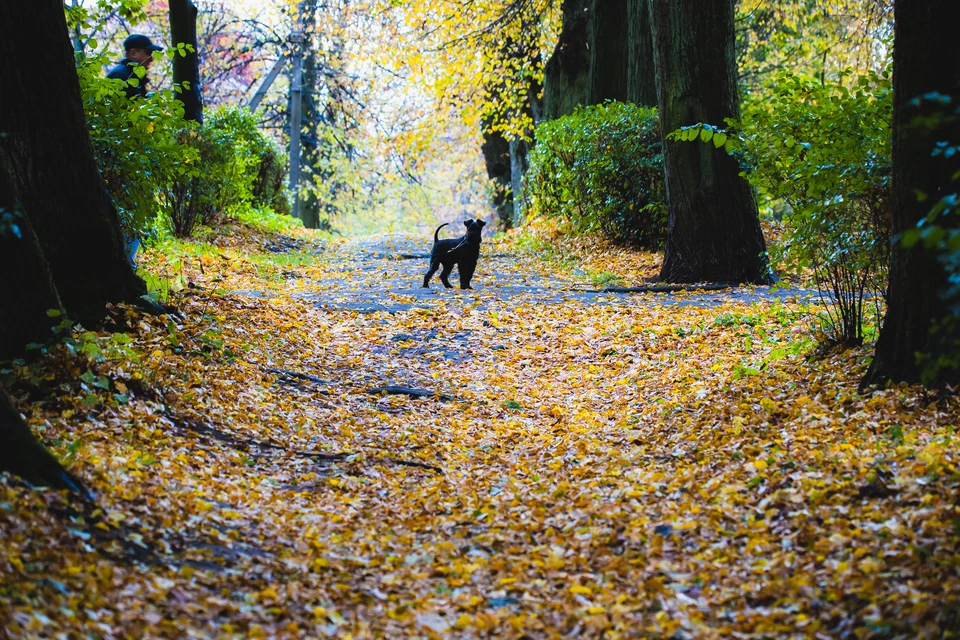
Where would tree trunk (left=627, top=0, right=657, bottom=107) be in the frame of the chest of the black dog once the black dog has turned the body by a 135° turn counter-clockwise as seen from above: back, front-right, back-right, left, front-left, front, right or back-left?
front-right

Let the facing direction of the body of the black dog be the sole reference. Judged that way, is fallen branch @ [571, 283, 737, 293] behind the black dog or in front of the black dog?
in front

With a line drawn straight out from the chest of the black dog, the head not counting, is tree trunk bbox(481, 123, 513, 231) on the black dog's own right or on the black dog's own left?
on the black dog's own left

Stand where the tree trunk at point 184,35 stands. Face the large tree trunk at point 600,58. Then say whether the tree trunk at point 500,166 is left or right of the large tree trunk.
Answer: left

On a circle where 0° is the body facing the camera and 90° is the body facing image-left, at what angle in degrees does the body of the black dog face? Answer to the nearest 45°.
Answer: approximately 315°

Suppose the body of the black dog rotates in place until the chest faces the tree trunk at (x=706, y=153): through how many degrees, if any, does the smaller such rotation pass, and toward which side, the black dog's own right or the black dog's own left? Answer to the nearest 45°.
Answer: approximately 45° to the black dog's own left

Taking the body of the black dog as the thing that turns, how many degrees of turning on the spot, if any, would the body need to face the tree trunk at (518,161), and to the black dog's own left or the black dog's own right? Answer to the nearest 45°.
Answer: approximately 135° to the black dog's own left

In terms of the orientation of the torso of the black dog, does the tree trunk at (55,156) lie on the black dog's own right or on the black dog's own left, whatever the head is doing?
on the black dog's own right

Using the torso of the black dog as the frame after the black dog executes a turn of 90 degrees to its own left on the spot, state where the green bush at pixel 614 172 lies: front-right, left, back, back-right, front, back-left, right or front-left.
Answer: front
